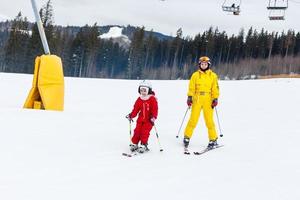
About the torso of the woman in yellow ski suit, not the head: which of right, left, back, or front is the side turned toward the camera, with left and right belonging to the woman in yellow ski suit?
front

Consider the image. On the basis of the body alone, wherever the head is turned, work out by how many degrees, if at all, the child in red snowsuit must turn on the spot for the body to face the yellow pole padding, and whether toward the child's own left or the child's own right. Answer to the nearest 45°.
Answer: approximately 90° to the child's own right

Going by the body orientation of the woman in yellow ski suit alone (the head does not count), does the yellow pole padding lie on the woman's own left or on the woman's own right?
on the woman's own right

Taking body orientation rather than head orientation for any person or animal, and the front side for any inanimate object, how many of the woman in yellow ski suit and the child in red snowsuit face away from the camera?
0

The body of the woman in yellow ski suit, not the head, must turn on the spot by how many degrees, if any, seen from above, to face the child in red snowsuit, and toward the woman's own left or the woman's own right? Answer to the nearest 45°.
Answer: approximately 45° to the woman's own right

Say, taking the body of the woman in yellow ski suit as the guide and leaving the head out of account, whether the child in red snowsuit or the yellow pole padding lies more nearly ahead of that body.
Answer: the child in red snowsuit
